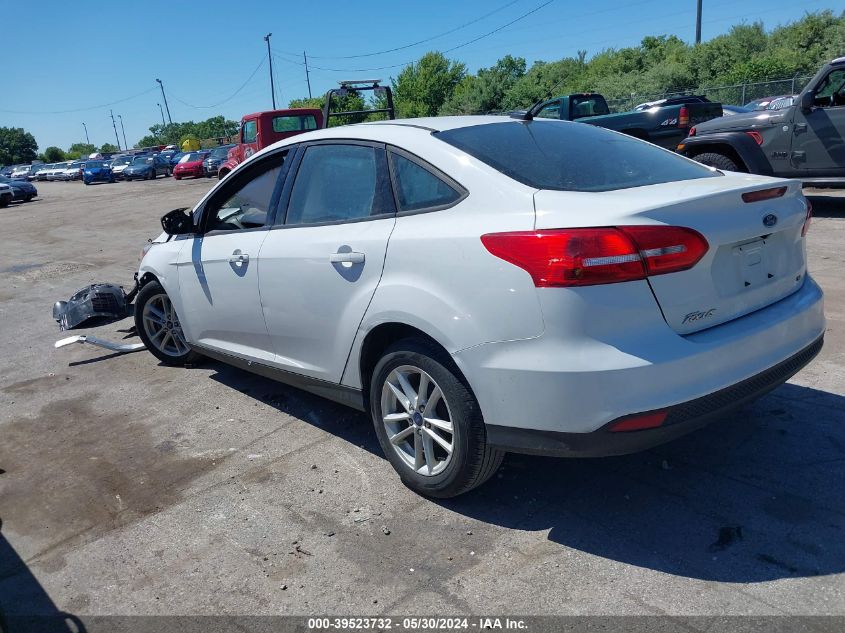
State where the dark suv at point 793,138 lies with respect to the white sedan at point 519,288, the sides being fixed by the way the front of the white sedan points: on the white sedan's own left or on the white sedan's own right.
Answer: on the white sedan's own right

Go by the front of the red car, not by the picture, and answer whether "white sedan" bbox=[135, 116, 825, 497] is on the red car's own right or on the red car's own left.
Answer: on the red car's own left

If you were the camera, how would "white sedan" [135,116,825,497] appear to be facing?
facing away from the viewer and to the left of the viewer

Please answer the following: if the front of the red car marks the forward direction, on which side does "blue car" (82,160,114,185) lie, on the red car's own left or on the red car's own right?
on the red car's own right

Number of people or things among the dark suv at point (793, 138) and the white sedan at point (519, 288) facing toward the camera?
0

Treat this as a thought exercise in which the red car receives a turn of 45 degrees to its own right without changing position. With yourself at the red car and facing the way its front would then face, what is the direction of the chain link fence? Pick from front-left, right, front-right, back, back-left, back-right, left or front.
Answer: back-left

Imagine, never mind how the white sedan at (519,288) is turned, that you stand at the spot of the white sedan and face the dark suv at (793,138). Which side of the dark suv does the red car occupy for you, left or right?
left

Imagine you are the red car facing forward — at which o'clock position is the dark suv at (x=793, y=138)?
The dark suv is roughly at 10 o'clock from the red car.

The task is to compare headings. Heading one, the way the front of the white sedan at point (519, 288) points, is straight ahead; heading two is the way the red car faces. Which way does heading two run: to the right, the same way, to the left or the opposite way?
to the left

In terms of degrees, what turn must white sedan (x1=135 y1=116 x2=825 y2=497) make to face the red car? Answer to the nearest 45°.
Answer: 0° — it already faces it

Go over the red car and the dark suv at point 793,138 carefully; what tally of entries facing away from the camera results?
0

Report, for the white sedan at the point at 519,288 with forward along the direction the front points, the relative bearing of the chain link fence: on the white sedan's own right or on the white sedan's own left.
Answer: on the white sedan's own right
